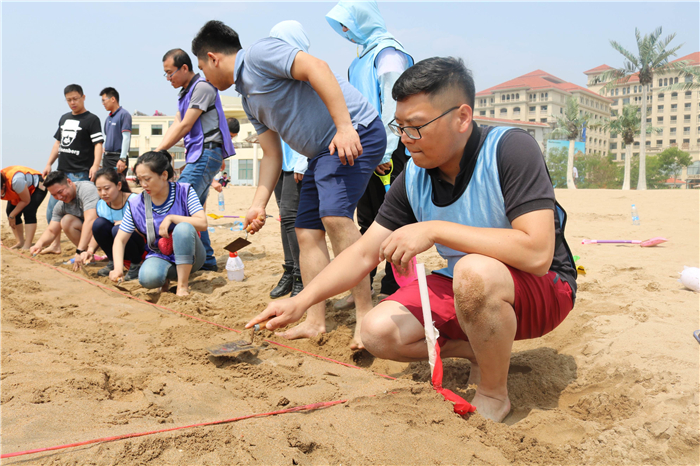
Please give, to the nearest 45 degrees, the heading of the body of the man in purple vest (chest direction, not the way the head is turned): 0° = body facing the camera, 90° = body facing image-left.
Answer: approximately 90°

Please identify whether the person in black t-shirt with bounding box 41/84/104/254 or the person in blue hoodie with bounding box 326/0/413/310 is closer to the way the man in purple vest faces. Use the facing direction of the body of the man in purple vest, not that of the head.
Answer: the person in black t-shirt

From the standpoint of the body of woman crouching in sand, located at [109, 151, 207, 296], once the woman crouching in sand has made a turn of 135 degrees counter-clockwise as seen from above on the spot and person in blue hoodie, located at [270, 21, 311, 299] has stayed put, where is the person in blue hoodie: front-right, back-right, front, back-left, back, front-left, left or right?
front-right

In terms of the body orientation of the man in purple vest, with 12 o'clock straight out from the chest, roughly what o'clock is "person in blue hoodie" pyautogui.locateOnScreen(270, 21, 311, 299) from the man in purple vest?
The person in blue hoodie is roughly at 8 o'clock from the man in purple vest.

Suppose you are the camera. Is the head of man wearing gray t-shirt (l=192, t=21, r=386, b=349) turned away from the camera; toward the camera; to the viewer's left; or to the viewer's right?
to the viewer's left

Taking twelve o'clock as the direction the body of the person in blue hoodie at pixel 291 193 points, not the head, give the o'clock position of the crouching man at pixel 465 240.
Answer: The crouching man is roughly at 10 o'clock from the person in blue hoodie.

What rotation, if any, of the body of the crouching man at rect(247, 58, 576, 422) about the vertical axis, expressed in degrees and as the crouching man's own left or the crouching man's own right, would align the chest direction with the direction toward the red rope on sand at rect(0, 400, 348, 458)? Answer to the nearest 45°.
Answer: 0° — they already face it

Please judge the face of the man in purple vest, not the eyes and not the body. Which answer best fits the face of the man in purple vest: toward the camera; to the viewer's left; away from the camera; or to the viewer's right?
to the viewer's left

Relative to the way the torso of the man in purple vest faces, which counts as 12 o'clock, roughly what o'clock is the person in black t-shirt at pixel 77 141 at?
The person in black t-shirt is roughly at 2 o'clock from the man in purple vest.
